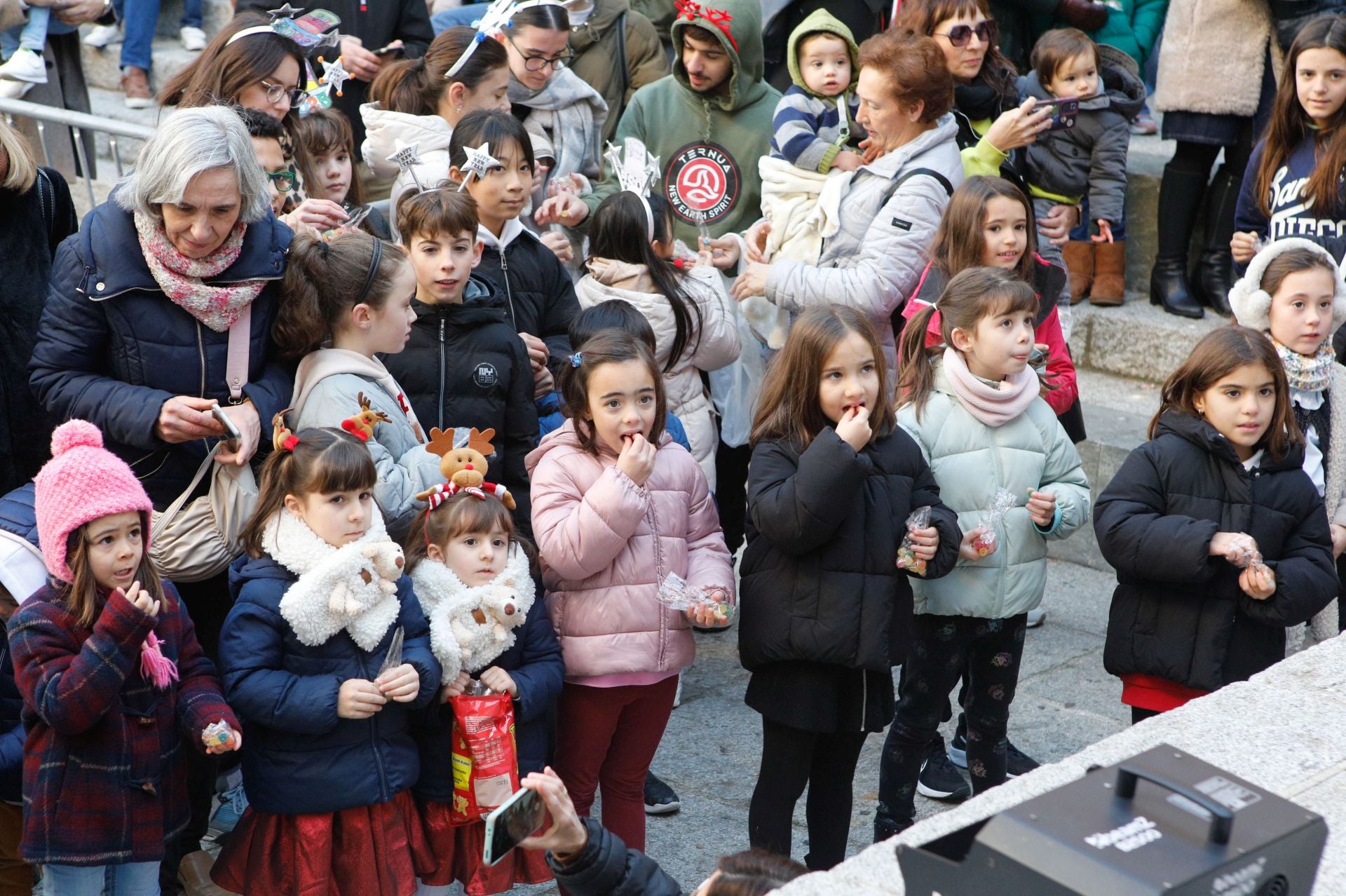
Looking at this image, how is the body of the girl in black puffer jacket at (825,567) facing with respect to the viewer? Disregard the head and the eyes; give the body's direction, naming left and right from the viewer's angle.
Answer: facing the viewer and to the right of the viewer

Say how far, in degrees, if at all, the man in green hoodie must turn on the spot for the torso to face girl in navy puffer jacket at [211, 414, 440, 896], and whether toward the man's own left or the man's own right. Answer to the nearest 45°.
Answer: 0° — they already face them

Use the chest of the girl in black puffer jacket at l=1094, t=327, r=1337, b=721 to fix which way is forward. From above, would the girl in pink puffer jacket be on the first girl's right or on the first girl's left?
on the first girl's right

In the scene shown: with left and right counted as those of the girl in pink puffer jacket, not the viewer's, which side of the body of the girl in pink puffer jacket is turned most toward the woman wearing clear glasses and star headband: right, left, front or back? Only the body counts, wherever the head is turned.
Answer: back

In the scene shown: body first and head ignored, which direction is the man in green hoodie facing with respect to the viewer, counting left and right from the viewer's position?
facing the viewer

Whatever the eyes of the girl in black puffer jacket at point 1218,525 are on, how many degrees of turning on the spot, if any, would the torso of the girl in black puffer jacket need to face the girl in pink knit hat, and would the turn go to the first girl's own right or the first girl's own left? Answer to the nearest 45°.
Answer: approximately 90° to the first girl's own right

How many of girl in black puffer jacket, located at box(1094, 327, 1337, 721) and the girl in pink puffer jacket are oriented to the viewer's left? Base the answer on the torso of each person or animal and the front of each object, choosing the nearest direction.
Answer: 0

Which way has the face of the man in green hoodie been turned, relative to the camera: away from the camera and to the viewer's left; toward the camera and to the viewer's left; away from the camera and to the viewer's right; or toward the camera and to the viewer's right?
toward the camera and to the viewer's left
